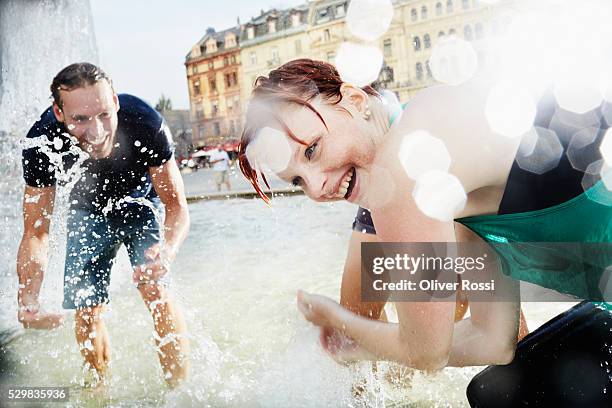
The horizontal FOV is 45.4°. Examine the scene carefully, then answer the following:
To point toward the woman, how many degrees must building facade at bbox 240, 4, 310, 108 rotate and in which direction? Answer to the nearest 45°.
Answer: approximately 45° to its left

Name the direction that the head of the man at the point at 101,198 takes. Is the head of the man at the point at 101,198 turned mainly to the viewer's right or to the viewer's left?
to the viewer's right

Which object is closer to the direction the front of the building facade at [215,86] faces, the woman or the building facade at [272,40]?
the woman

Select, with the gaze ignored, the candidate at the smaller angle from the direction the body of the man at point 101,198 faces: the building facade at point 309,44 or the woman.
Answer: the woman

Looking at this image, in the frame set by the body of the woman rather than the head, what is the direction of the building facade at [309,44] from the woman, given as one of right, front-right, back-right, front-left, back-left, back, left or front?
right

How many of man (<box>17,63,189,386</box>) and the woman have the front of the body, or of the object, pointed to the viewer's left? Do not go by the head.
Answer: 1

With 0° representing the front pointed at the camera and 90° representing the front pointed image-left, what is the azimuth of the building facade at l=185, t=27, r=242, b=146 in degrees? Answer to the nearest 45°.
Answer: approximately 45°

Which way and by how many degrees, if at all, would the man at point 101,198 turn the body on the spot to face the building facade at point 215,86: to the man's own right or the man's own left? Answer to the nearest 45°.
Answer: approximately 180°

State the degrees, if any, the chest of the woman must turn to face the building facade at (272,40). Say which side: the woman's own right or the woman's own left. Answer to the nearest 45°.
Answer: approximately 90° to the woman's own right

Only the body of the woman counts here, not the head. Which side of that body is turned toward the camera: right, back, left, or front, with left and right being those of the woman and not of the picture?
left

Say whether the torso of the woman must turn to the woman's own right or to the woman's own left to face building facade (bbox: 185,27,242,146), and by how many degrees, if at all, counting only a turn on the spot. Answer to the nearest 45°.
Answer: approximately 90° to the woman's own right

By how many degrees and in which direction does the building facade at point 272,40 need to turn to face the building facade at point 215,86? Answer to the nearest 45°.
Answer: approximately 90° to its right
